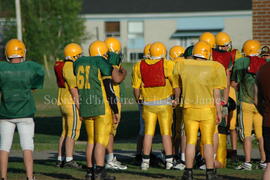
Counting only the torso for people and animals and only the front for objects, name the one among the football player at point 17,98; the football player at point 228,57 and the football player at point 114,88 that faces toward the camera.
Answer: the football player at point 228,57

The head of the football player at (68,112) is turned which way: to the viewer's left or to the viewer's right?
to the viewer's right

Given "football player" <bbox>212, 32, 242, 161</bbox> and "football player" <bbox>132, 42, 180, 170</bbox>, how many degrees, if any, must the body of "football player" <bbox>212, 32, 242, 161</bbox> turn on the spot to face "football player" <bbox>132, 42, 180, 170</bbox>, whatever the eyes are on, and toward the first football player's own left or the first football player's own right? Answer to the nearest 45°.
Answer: approximately 45° to the first football player's own right

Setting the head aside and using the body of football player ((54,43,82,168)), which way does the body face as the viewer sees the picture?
to the viewer's right

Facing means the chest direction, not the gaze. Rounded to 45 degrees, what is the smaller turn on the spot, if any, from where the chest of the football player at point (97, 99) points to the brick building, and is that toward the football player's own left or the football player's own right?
0° — they already face it

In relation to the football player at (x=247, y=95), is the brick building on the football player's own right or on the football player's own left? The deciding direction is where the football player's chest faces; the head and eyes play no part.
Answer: on the football player's own right

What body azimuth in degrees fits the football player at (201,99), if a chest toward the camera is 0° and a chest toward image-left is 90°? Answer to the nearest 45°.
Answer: approximately 180°

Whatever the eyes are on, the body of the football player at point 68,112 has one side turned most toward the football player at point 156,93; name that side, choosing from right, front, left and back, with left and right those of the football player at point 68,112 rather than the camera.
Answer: front

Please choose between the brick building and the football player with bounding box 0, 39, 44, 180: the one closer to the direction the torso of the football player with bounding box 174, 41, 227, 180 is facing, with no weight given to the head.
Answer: the brick building

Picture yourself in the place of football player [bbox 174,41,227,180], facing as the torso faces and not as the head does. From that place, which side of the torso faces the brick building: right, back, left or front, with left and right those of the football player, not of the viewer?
front

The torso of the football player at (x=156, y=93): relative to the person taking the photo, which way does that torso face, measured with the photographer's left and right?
facing away from the viewer
